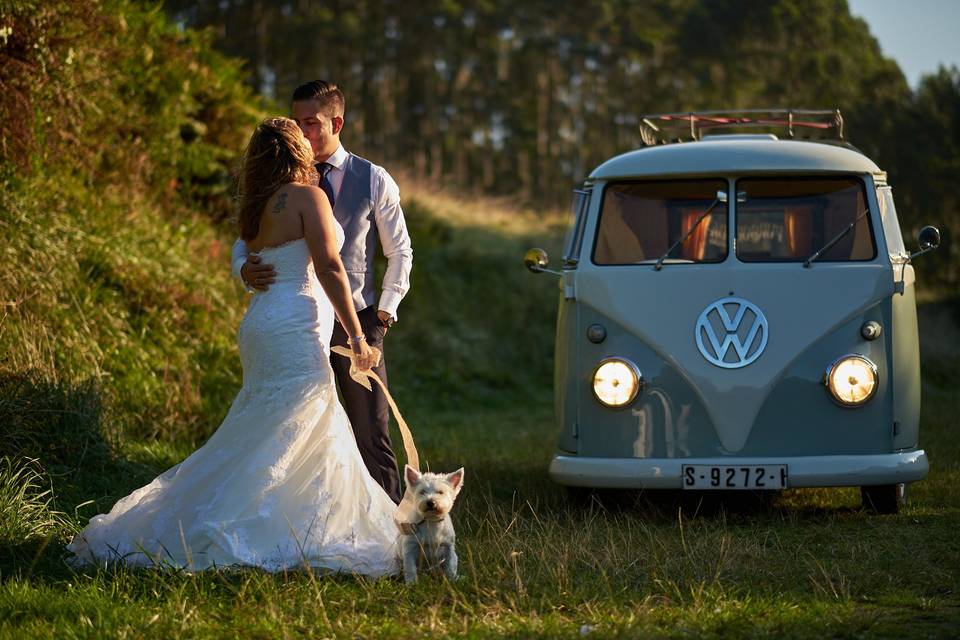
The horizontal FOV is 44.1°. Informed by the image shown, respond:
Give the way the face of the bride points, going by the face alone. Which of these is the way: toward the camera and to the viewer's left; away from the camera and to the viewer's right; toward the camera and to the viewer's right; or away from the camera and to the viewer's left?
away from the camera and to the viewer's right

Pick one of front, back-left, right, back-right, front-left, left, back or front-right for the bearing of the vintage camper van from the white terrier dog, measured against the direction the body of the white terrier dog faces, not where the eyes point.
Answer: back-left

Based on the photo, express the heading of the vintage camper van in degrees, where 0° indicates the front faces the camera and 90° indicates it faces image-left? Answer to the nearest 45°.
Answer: approximately 0°

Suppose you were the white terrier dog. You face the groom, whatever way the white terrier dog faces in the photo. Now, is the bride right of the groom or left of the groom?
left

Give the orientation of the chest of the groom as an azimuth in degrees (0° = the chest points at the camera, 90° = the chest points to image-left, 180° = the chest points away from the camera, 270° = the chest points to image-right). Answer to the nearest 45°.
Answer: approximately 45°

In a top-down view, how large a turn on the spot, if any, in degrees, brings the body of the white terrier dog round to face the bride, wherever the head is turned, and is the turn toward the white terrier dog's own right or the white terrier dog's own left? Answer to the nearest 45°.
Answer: approximately 135° to the white terrier dog's own right

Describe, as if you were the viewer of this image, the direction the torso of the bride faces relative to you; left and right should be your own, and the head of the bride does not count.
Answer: facing away from the viewer and to the right of the viewer

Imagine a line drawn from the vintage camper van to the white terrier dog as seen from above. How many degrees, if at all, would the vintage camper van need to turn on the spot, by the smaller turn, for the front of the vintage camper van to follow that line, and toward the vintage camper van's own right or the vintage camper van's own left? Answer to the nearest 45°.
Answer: approximately 45° to the vintage camper van's own right

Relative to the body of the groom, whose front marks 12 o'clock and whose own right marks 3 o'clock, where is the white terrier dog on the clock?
The white terrier dog is roughly at 10 o'clock from the groom.
